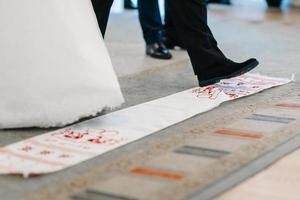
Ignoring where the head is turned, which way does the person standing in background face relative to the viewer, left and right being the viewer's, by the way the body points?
facing the viewer and to the right of the viewer
